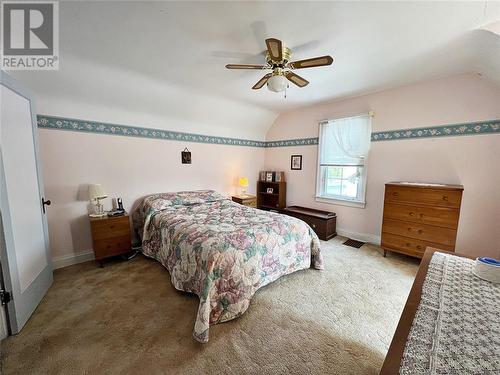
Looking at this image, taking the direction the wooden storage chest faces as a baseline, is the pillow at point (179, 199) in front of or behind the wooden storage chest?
in front

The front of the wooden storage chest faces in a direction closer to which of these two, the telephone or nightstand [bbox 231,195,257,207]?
the telephone

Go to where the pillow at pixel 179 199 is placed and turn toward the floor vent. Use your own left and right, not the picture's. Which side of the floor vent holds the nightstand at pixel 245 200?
left

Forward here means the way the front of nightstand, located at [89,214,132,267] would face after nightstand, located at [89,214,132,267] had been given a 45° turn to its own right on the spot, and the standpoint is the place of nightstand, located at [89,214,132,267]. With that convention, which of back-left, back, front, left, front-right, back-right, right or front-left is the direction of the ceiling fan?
front-left

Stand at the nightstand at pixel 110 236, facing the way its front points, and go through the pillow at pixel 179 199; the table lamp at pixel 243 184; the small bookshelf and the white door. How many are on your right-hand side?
1

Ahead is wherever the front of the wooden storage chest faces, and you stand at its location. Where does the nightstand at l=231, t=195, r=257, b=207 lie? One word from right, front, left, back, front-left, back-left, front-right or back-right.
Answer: front-right

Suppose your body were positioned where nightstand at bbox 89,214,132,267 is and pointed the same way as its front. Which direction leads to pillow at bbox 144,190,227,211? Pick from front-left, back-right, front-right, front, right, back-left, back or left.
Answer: front-left

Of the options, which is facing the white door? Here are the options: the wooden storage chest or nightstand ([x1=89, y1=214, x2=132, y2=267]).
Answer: the wooden storage chest

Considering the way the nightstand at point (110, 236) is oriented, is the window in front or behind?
in front

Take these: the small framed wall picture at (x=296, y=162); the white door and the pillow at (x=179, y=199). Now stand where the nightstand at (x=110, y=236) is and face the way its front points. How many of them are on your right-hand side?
1

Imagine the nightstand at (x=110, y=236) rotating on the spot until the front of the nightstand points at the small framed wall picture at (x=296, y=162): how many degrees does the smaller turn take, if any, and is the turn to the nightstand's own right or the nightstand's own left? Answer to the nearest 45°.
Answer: approximately 45° to the nightstand's own left

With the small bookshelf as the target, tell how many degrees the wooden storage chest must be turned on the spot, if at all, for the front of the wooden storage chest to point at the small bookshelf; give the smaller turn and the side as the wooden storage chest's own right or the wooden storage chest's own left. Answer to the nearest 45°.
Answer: approximately 90° to the wooden storage chest's own right

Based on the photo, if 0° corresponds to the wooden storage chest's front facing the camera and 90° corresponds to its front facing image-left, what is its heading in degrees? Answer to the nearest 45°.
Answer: approximately 45°

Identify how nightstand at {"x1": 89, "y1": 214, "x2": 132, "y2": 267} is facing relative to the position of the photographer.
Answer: facing the viewer and to the right of the viewer

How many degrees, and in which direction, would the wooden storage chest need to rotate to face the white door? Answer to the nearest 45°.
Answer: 0° — it already faces it

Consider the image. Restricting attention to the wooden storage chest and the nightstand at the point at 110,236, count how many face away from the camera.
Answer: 0
